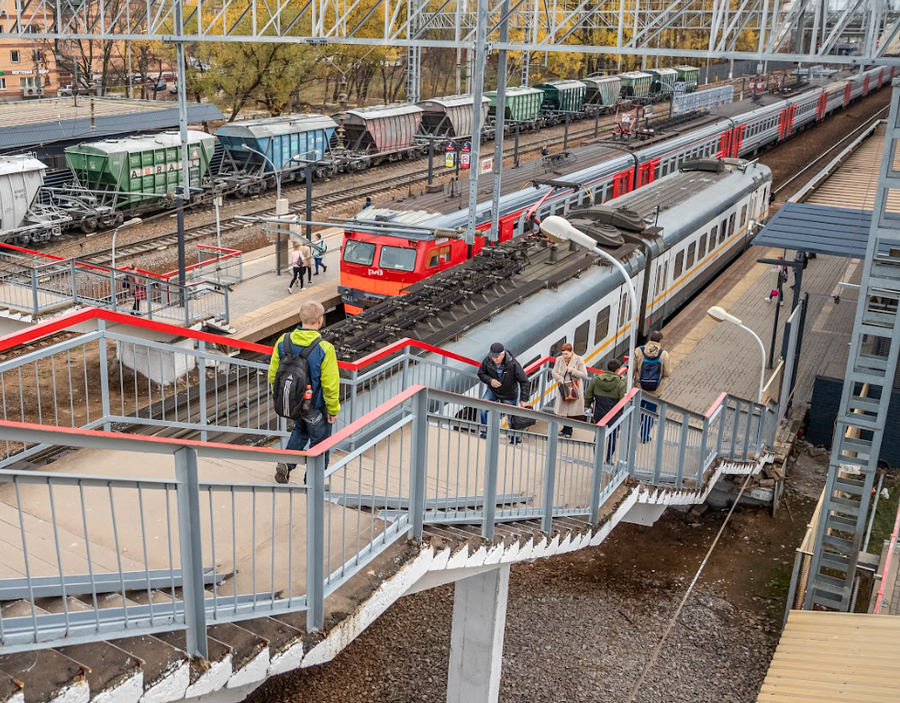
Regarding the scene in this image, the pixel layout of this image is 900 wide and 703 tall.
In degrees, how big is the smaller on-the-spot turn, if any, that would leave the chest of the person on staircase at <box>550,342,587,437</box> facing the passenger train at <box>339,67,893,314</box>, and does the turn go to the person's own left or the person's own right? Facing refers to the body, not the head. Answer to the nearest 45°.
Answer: approximately 135° to the person's own right

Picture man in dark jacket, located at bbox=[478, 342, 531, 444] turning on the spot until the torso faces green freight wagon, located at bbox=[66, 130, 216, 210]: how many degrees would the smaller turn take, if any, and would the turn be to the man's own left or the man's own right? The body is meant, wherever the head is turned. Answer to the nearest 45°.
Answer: approximately 90° to the man's own right

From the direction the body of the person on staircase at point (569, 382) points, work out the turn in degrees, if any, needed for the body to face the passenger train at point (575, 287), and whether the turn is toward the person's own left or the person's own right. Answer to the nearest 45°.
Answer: approximately 135° to the person's own right

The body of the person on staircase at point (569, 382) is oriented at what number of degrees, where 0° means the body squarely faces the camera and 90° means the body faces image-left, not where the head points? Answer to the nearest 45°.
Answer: approximately 45°

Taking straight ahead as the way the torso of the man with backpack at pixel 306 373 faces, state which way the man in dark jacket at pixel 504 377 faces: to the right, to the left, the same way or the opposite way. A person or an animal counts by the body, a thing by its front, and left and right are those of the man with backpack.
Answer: the opposite way
